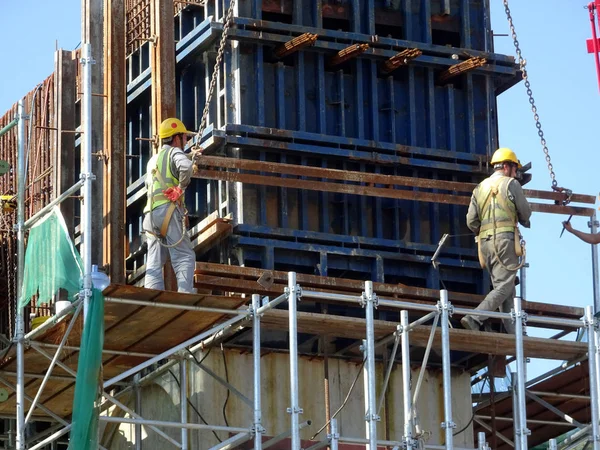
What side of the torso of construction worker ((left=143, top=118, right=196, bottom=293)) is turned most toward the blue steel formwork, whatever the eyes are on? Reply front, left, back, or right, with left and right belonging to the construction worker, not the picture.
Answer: front

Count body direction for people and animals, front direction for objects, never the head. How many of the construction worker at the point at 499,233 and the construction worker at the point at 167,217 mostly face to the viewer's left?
0

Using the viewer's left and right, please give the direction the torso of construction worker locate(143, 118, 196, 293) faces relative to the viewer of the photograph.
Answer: facing away from the viewer and to the right of the viewer

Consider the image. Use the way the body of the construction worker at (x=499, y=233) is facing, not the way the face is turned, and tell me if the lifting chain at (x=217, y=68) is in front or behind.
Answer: behind
